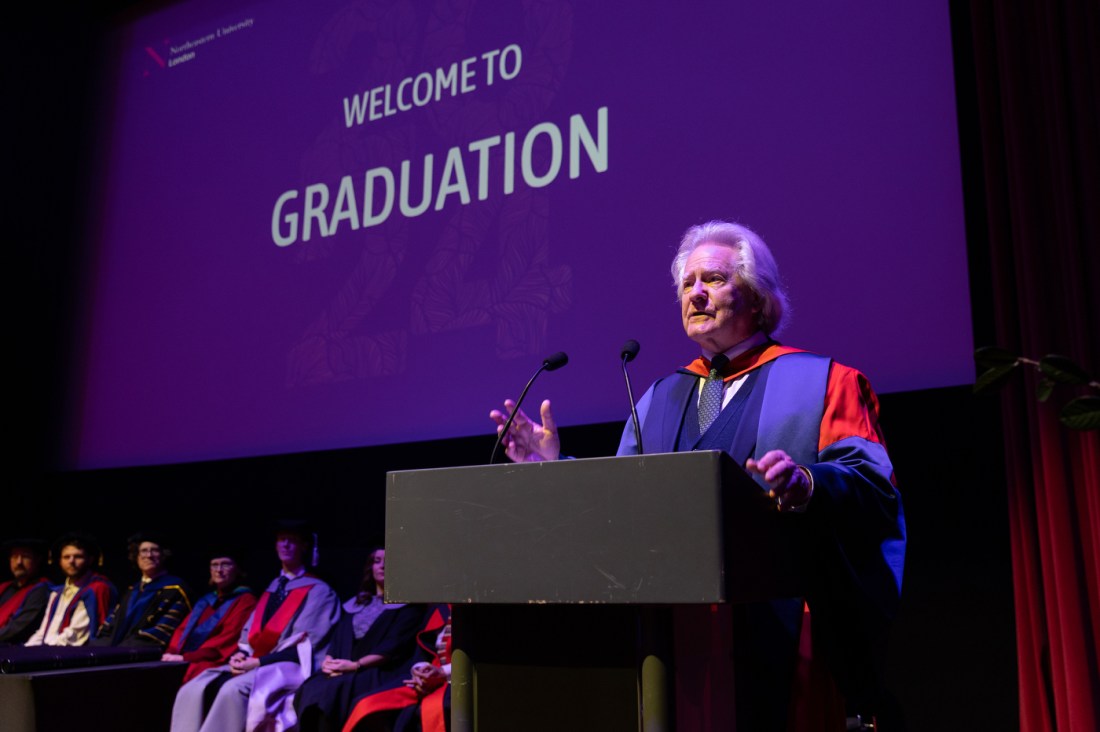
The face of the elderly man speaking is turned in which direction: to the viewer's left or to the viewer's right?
to the viewer's left

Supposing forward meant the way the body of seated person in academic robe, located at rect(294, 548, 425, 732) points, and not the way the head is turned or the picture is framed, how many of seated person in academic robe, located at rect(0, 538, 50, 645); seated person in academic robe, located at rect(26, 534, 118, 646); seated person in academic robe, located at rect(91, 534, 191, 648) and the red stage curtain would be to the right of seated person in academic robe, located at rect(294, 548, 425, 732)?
3

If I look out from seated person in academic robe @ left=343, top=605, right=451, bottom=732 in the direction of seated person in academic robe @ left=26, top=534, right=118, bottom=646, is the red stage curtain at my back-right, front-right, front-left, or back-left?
back-right

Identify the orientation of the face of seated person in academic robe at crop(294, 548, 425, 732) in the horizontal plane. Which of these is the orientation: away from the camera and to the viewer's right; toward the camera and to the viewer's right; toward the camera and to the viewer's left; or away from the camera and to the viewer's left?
toward the camera and to the viewer's right

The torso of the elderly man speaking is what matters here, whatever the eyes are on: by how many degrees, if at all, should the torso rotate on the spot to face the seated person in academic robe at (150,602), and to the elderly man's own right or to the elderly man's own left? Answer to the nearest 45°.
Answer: approximately 90° to the elderly man's own right

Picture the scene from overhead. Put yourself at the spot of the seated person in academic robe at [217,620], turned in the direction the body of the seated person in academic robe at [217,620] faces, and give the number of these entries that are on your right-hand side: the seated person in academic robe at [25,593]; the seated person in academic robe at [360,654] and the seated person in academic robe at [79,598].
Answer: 2

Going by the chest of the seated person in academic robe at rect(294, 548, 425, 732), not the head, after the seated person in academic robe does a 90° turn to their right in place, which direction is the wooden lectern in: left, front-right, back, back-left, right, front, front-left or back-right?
back-left

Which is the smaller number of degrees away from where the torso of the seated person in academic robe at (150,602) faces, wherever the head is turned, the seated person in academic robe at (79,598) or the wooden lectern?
the wooden lectern

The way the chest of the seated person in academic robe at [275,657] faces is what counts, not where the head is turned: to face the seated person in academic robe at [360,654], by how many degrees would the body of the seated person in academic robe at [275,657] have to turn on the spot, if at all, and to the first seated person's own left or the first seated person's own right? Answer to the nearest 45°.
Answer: approximately 90° to the first seated person's own left

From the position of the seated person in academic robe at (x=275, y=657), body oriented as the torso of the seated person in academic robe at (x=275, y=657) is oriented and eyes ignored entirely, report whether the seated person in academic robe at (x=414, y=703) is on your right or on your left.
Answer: on your left

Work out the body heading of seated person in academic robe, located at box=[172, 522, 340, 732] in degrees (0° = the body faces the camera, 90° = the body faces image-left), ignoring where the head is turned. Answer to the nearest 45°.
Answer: approximately 45°

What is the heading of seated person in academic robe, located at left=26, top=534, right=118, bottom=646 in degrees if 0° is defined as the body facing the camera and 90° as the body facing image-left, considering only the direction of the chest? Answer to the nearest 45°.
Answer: approximately 45°
